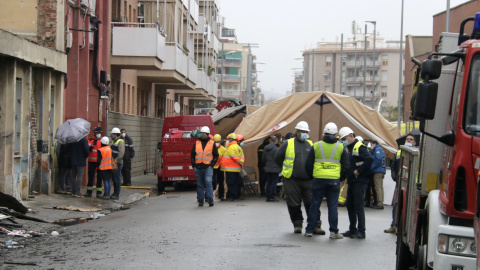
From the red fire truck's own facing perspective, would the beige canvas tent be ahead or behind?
behind

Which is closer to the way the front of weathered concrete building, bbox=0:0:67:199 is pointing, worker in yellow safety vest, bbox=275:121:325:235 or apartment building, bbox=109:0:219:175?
the worker in yellow safety vest

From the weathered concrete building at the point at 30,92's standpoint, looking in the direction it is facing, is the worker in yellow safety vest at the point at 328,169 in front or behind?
in front

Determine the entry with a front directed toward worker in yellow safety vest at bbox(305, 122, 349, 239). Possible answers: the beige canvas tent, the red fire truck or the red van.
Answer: the beige canvas tent

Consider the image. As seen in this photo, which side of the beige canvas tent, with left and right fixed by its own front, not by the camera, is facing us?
front

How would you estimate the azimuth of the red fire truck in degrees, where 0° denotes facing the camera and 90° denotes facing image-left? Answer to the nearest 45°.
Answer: approximately 315°

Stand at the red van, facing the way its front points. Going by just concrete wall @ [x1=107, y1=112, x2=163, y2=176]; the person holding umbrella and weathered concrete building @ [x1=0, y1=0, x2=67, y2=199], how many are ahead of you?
1
